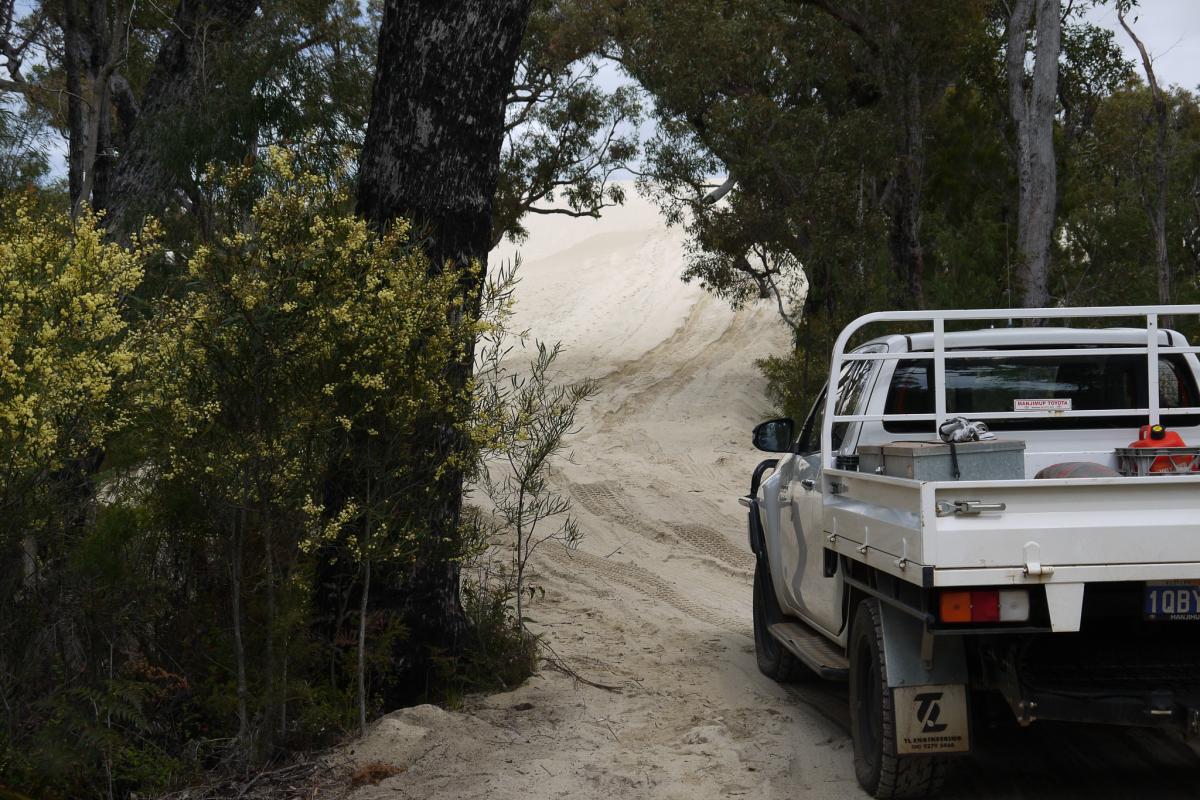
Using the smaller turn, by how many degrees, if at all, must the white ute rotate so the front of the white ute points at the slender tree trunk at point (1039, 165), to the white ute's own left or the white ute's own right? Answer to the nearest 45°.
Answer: approximately 45° to the white ute's own right

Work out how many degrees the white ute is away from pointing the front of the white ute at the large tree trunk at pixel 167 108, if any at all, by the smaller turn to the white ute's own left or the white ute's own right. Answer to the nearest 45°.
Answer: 0° — it already faces it

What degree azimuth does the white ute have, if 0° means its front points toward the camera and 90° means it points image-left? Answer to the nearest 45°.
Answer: approximately 135°

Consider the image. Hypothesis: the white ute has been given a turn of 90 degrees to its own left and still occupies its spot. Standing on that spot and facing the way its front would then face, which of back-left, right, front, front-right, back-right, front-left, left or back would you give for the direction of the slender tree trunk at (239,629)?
front-right

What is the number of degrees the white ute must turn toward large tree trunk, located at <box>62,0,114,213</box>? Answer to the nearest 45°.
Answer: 0° — it already faces it

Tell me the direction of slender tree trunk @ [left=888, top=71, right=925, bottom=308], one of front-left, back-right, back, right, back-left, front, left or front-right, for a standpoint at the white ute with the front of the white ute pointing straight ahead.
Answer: front-right
